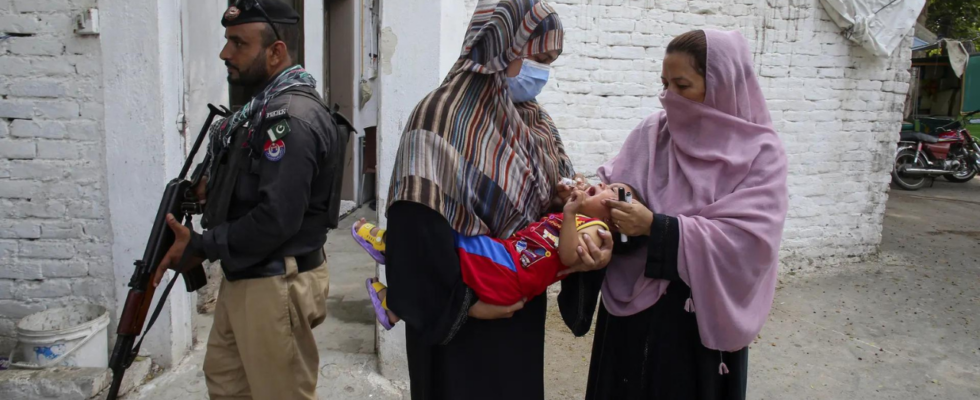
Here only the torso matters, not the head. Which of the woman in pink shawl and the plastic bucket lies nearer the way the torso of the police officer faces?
the plastic bucket

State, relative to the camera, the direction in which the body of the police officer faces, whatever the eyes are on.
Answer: to the viewer's left

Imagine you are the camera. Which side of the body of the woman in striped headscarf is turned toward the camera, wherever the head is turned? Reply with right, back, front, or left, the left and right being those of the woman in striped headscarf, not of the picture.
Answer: right
